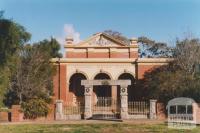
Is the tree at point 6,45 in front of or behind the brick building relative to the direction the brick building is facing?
in front

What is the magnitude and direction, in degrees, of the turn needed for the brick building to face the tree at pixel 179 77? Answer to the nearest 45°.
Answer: approximately 45° to its left

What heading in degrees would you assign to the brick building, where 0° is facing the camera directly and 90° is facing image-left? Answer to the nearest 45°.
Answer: approximately 0°

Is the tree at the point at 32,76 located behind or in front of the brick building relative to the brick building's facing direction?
in front

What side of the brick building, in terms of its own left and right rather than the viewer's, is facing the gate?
front

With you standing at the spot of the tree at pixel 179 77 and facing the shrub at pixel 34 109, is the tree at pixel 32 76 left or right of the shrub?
right

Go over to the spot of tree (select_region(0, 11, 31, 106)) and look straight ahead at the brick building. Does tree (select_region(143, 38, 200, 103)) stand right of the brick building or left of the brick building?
right
